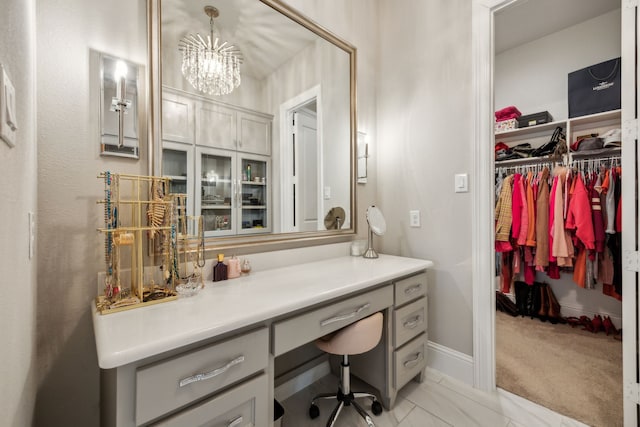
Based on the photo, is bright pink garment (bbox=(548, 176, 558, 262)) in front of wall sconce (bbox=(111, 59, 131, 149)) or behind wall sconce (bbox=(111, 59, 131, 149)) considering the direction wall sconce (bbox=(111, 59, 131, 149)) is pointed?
in front

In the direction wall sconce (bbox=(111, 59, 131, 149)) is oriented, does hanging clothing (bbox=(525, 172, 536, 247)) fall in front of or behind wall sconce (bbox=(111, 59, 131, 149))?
in front

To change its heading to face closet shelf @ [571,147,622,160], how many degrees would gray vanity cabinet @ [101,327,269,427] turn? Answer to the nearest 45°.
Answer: approximately 45° to its left

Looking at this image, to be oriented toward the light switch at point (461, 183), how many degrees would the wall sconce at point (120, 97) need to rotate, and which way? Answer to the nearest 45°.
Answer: approximately 45° to its left

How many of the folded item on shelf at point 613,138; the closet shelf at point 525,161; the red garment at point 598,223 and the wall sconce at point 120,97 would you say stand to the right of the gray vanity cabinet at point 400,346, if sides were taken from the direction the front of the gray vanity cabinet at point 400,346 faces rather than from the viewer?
1

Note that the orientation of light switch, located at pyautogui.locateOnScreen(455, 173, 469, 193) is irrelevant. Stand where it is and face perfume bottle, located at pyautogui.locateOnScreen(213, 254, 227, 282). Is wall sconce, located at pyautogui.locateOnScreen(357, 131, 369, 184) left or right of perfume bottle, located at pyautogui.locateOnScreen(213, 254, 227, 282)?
right

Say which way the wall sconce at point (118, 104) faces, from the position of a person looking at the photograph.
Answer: facing the viewer and to the right of the viewer

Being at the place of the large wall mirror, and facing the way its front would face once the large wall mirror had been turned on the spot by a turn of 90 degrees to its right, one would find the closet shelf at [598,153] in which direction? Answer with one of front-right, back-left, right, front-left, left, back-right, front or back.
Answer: back-left
